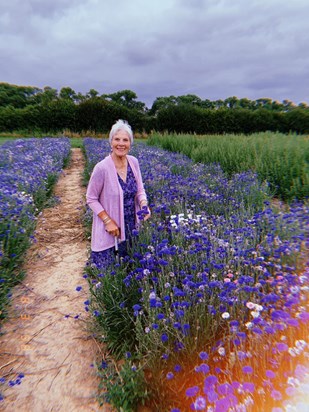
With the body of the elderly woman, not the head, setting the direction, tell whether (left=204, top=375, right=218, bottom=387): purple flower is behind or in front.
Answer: in front

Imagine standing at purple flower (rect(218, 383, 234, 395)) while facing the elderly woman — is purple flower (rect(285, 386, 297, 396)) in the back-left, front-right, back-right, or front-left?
back-right

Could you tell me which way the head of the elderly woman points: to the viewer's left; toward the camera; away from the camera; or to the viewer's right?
toward the camera

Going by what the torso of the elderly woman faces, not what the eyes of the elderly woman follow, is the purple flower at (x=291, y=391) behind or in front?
in front

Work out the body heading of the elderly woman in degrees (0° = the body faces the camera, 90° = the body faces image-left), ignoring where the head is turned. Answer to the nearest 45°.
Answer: approximately 315°
